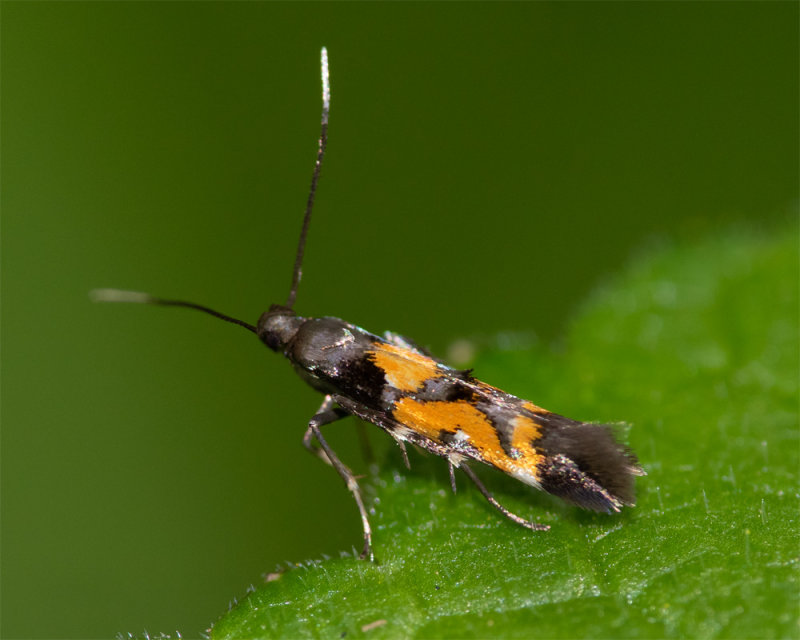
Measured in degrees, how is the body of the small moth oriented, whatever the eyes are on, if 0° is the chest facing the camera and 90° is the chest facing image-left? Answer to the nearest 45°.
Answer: approximately 90°
